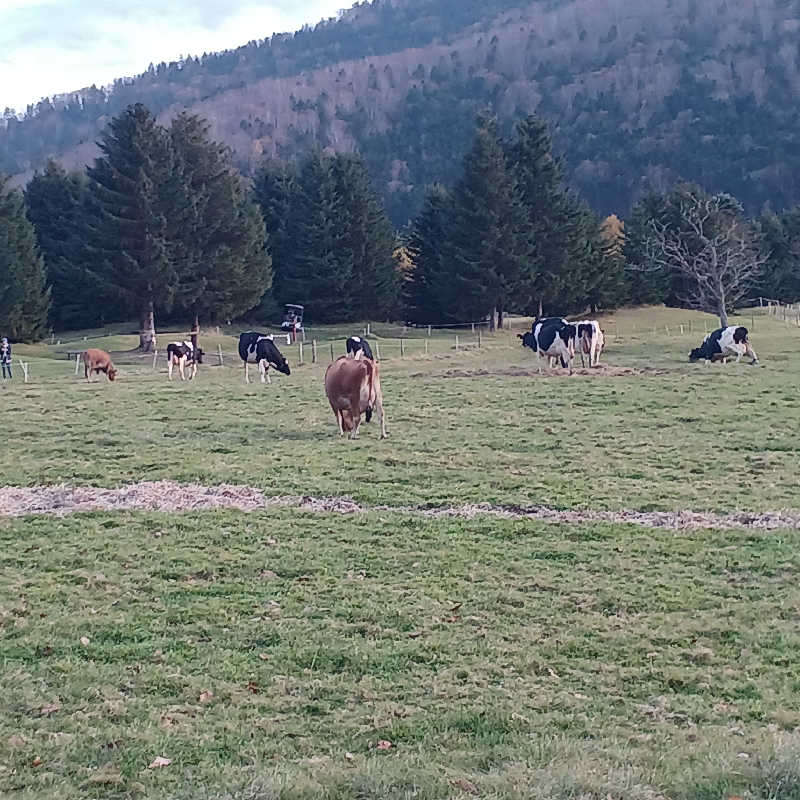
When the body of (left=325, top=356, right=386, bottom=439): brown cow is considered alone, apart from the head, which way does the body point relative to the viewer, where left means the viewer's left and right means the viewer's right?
facing away from the viewer and to the left of the viewer

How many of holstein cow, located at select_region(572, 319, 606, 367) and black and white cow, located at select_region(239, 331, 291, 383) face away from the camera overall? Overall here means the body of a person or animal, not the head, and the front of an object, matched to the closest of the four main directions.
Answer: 1

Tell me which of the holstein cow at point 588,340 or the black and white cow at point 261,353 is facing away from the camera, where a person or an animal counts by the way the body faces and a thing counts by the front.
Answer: the holstein cow

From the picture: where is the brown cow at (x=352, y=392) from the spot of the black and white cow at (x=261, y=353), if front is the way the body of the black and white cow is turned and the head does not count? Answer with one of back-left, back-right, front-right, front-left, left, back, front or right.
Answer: front-right

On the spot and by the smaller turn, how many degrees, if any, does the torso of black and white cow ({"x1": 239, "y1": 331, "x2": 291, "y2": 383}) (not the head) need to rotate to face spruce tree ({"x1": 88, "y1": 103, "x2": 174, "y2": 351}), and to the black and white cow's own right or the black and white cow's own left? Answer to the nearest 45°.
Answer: approximately 135° to the black and white cow's own left

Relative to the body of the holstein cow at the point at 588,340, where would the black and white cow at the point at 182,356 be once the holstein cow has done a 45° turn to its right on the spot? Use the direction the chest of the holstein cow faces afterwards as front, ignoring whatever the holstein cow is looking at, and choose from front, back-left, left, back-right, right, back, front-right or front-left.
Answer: back-left

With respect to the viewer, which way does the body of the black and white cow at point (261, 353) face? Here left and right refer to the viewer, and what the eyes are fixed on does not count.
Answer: facing the viewer and to the right of the viewer

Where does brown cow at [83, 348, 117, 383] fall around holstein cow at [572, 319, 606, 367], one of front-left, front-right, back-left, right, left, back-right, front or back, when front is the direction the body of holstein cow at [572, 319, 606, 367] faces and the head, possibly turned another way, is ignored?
left

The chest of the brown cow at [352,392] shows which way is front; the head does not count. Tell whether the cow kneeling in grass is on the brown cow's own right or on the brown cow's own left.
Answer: on the brown cow's own right

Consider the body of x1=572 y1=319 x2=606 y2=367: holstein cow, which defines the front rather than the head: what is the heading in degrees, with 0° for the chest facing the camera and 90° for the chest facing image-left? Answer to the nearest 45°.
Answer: approximately 180°

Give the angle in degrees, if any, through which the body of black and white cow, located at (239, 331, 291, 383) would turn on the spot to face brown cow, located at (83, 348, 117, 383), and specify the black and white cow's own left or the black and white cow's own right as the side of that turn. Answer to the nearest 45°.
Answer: approximately 135° to the black and white cow's own right

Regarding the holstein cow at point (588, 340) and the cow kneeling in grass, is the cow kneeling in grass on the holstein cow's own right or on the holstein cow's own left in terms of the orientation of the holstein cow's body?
on the holstein cow's own right

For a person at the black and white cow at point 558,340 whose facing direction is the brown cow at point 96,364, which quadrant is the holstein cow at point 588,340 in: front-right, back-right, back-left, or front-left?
back-right
